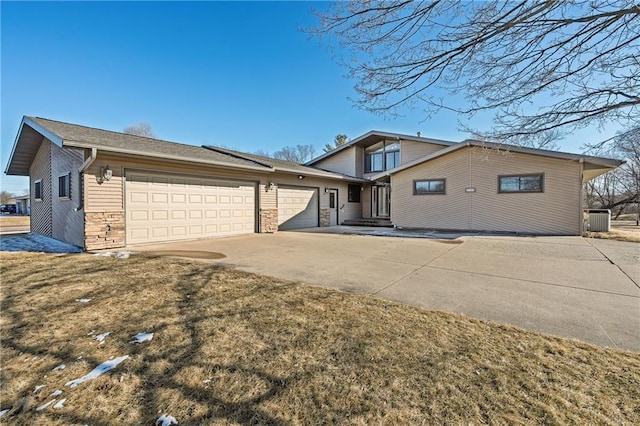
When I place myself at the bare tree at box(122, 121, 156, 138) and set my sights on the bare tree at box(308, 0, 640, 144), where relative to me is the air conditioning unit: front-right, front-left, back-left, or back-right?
front-left

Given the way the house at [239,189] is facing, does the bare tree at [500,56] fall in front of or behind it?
in front

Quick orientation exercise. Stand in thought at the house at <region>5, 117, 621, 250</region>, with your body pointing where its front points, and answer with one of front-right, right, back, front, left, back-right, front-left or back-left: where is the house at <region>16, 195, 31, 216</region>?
back-right

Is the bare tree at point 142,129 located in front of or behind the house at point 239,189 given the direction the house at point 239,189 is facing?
behind

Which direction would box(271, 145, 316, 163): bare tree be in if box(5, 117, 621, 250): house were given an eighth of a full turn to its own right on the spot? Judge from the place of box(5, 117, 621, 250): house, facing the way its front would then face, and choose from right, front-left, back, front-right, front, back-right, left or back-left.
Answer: back-right

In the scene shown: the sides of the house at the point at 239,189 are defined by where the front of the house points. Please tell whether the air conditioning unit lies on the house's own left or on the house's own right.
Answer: on the house's own left

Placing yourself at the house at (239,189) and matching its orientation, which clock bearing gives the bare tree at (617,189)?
The bare tree is roughly at 8 o'clock from the house.

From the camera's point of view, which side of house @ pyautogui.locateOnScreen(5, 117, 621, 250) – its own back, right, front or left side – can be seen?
front
